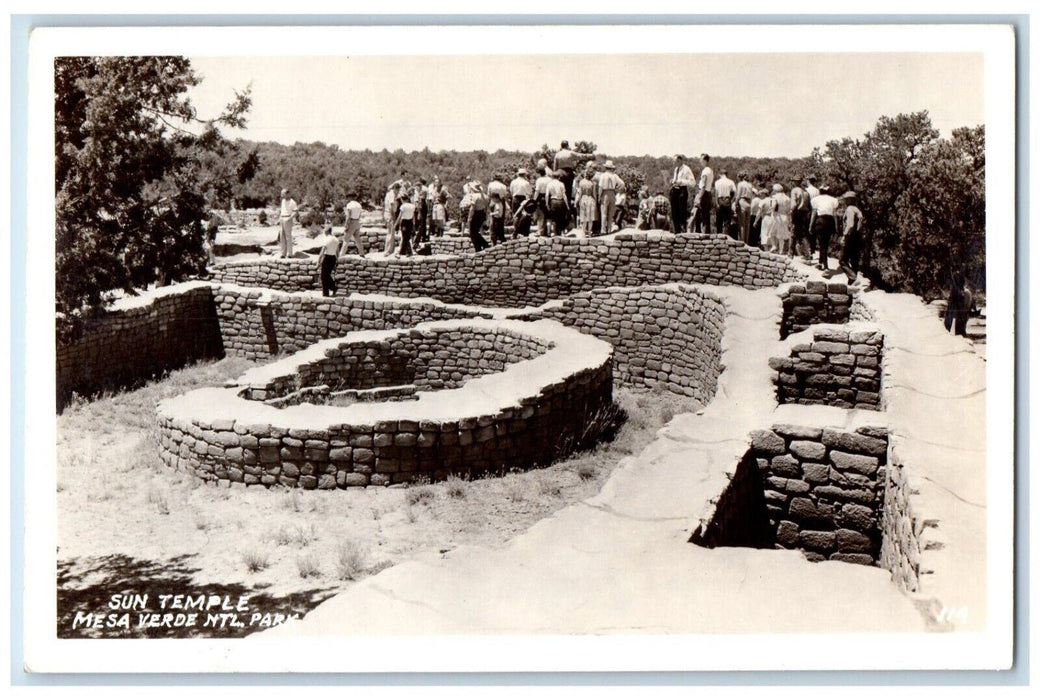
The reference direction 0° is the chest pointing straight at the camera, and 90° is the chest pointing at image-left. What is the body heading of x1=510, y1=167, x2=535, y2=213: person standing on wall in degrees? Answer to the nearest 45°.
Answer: approximately 180°

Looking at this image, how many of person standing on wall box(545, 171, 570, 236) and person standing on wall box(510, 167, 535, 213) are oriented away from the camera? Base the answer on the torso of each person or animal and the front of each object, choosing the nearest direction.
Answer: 2

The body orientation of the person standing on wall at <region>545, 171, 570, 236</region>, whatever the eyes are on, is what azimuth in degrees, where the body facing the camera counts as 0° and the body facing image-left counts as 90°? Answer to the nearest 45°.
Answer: approximately 180°
